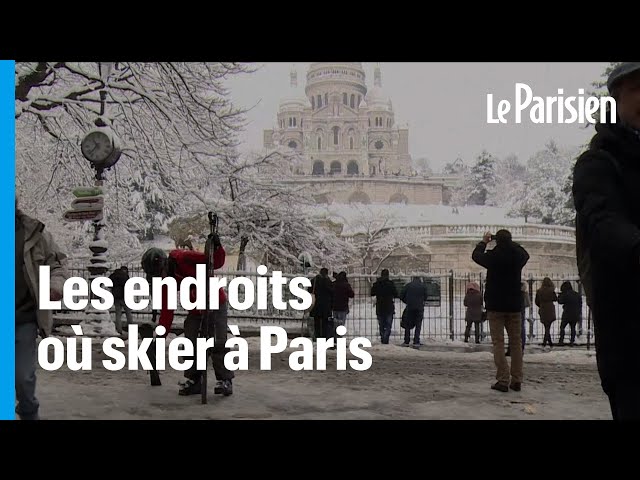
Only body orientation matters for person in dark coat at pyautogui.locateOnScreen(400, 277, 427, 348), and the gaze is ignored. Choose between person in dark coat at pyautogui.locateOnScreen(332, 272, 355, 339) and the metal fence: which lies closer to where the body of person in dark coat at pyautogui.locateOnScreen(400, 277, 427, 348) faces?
the metal fence

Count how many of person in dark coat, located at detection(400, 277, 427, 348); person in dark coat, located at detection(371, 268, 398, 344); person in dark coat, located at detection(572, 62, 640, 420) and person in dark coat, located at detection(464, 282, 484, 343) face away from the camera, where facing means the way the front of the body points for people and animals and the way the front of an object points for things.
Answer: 3

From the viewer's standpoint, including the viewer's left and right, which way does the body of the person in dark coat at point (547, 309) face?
facing away from the viewer

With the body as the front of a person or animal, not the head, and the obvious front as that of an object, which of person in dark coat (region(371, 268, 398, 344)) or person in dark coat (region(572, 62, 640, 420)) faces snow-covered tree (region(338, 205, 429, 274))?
person in dark coat (region(371, 268, 398, 344))

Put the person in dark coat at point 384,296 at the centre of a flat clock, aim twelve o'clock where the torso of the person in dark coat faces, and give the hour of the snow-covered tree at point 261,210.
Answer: The snow-covered tree is roughly at 11 o'clock from the person in dark coat.

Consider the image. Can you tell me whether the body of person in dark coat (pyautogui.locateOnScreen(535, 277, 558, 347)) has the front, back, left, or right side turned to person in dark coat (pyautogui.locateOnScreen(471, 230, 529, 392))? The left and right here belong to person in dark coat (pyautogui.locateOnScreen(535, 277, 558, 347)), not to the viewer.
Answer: back

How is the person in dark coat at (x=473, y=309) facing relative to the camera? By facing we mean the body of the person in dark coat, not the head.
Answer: away from the camera

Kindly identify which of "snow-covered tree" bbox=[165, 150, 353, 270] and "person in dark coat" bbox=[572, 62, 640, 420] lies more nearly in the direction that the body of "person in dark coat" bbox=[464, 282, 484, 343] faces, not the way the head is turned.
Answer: the snow-covered tree

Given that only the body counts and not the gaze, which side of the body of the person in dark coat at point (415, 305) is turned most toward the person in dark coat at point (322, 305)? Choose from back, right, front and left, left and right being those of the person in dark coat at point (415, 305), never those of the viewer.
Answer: left

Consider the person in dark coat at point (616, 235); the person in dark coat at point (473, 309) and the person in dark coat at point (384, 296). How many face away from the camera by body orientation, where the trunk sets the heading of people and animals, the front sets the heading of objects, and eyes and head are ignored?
2

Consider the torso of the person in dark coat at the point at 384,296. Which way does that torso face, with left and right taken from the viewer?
facing away from the viewer

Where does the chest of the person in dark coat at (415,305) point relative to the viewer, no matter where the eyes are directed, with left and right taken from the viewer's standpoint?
facing away from the viewer

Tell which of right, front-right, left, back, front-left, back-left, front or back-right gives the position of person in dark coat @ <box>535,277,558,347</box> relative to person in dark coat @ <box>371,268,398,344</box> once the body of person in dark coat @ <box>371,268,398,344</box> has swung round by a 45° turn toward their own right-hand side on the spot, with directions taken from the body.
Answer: front-right
